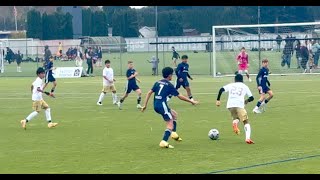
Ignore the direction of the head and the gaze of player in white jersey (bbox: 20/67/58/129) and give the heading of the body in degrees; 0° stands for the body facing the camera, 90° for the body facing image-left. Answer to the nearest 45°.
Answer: approximately 270°
